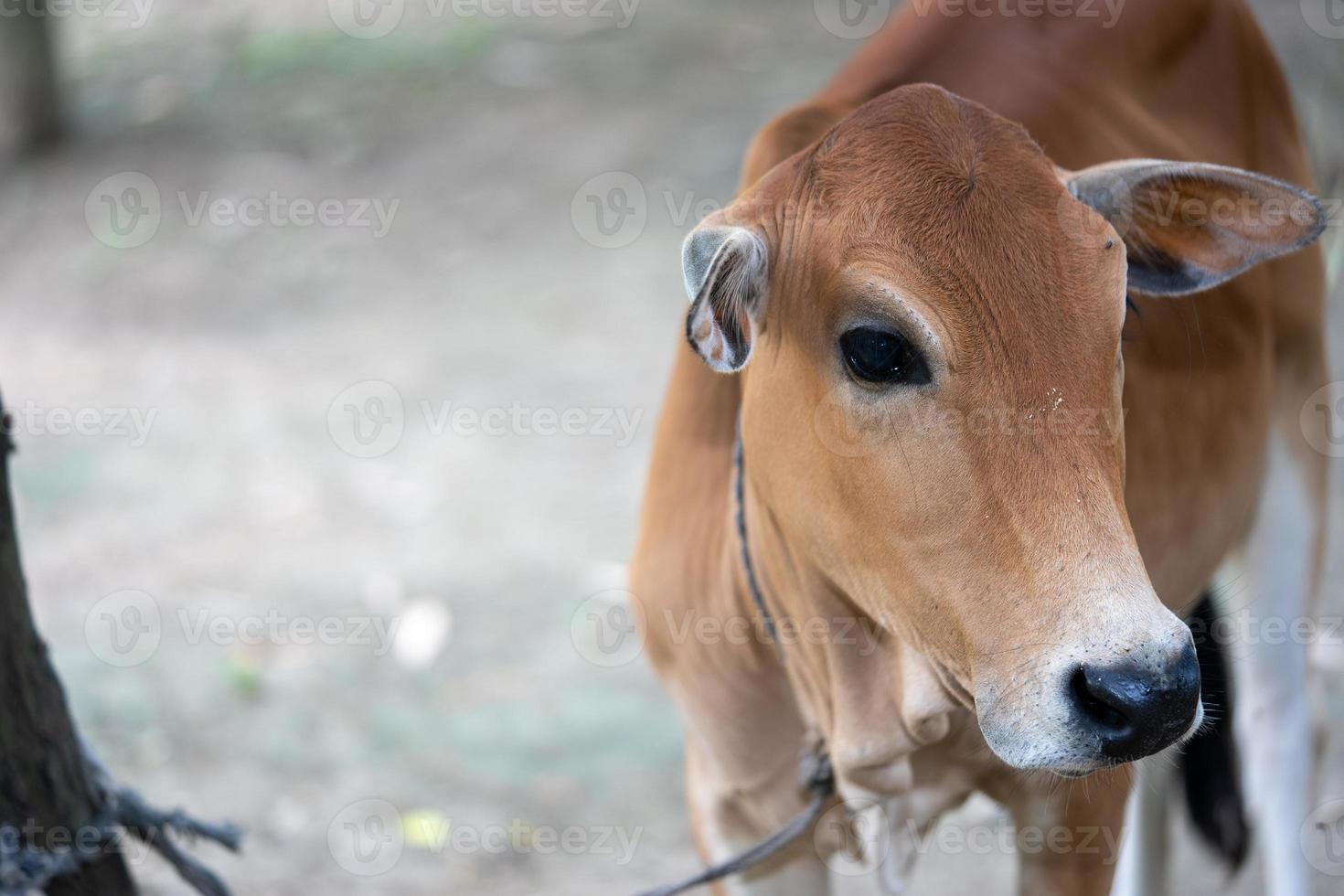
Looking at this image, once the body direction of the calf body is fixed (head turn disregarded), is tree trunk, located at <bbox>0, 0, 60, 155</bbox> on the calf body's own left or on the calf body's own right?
on the calf body's own right

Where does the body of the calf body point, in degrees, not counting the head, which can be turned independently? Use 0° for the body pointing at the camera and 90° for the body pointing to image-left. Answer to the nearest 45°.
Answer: approximately 45°

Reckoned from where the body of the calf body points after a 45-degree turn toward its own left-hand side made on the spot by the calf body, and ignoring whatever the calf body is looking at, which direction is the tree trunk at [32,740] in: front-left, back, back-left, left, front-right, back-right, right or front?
right
